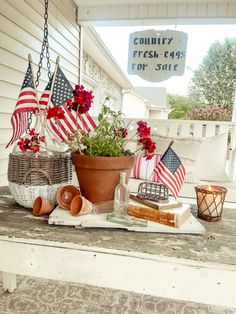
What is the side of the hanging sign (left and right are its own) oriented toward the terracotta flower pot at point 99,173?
front

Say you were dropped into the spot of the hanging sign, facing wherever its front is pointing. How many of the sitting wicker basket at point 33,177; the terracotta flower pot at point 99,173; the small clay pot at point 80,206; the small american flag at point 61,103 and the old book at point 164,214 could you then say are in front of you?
5

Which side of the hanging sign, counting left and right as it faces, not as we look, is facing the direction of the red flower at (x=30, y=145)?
front

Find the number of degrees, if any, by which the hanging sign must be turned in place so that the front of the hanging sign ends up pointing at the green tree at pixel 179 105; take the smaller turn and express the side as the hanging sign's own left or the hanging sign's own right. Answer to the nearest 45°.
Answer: approximately 180°

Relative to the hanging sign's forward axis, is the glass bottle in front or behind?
in front

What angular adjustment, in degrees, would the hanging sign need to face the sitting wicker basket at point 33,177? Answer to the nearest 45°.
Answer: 0° — it already faces it

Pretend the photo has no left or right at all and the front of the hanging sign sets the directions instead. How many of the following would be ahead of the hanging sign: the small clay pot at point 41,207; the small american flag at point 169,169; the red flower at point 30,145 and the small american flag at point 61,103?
4

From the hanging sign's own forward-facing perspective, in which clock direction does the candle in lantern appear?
The candle in lantern is roughly at 12 o'clock from the hanging sign.

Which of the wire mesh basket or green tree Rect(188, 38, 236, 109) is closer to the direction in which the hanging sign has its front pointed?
the wire mesh basket

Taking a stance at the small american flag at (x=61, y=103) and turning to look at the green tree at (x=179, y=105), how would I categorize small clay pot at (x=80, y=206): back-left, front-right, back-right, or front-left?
back-right

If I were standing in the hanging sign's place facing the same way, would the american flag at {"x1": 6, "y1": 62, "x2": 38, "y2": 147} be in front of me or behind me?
in front

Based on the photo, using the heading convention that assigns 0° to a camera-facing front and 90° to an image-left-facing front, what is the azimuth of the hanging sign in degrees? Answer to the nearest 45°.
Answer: approximately 0°

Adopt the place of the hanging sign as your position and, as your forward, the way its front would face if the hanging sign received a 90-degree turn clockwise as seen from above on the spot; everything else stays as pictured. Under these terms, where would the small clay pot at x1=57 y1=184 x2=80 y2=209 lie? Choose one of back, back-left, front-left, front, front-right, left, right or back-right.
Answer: left

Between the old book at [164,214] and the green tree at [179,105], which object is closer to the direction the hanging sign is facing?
the old book
